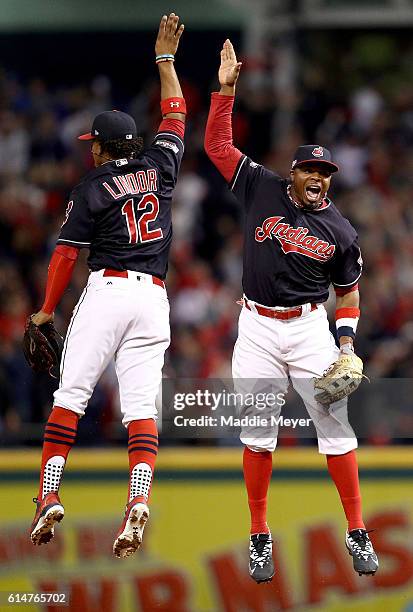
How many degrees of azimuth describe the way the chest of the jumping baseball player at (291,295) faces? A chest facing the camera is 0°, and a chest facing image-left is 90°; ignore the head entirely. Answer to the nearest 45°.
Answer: approximately 0°

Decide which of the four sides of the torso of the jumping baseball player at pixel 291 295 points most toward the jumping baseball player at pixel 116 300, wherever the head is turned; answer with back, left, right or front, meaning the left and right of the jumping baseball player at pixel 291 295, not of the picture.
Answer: right
